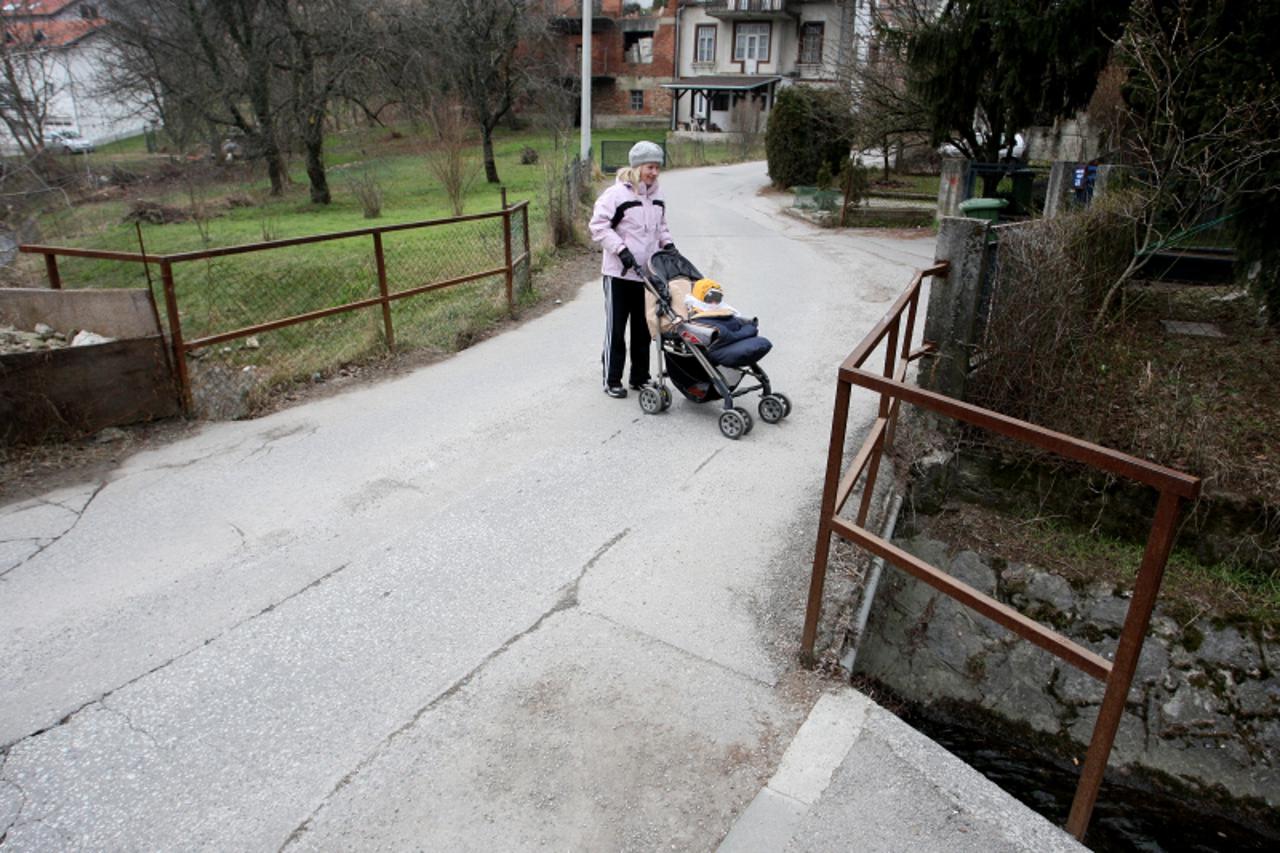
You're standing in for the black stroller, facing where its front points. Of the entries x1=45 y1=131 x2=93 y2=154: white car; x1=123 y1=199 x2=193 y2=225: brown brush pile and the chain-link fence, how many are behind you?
3

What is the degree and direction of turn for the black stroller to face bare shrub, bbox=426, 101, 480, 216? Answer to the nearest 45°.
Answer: approximately 180°

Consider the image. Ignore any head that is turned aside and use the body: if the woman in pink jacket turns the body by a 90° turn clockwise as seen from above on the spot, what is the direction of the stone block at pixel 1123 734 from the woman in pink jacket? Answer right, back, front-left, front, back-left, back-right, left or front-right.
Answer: left

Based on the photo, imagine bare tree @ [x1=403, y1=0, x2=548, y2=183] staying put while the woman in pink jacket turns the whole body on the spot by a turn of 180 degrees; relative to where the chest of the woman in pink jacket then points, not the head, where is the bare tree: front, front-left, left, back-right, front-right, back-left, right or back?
front-right

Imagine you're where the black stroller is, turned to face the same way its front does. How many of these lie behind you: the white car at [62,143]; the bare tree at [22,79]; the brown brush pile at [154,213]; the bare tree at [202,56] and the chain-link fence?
5

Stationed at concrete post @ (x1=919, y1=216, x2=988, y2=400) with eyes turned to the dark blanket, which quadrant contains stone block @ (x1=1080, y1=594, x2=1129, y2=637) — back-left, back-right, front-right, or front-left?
back-left

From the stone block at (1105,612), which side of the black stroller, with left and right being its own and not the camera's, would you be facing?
front

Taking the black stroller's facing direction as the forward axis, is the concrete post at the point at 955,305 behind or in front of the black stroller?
in front

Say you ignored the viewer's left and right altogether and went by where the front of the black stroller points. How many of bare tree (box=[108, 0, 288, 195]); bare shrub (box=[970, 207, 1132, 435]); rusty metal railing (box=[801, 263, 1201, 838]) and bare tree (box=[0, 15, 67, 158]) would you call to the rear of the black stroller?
2

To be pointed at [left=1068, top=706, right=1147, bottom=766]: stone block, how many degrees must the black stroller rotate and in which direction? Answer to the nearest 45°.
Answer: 0° — it already faces it

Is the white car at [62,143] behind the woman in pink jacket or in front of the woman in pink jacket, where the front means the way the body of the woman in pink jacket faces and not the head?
behind

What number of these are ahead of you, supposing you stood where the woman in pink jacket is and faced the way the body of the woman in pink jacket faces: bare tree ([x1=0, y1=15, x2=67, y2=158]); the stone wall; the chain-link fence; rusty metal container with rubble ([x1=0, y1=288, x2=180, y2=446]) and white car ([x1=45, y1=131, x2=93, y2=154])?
1

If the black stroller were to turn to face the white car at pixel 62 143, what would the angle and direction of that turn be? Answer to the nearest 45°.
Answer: approximately 180°

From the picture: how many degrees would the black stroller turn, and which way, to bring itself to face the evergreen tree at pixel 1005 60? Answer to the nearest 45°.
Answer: approximately 90° to its left

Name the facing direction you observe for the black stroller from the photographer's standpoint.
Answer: facing the viewer and to the right of the viewer

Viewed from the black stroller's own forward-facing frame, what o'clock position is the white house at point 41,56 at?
The white house is roughly at 6 o'clock from the black stroller.

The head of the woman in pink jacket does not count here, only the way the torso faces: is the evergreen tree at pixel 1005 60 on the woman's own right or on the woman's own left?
on the woman's own left

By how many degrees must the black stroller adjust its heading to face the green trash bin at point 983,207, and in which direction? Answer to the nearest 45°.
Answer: approximately 90° to its left
